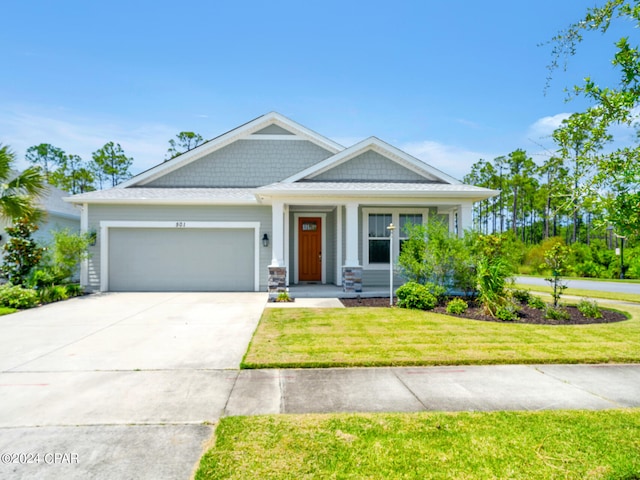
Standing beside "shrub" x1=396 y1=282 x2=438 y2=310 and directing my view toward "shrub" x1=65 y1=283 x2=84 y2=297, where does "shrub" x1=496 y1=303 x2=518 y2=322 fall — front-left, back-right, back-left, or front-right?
back-left

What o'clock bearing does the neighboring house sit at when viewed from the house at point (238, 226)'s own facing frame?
The neighboring house is roughly at 4 o'clock from the house.

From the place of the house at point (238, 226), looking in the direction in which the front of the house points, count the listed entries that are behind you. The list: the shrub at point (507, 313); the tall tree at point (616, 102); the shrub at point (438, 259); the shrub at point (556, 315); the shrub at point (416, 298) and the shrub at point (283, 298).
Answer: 0

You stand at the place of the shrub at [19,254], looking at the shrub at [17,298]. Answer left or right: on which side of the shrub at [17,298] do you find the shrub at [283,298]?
left

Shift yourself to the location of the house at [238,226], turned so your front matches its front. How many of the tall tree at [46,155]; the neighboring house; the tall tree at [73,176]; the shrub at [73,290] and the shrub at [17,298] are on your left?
0

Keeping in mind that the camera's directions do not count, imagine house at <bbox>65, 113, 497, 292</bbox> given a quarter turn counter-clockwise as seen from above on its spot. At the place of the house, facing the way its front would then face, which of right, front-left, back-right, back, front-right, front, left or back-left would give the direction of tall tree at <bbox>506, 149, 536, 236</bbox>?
front-left

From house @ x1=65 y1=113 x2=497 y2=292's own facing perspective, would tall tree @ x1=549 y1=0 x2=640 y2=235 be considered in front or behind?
in front

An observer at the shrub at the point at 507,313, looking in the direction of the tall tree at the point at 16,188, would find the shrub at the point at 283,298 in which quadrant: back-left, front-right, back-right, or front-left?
front-right

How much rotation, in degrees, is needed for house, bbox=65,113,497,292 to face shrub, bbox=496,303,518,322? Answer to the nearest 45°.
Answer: approximately 45° to its left

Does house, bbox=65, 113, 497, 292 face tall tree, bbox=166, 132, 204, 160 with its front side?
no

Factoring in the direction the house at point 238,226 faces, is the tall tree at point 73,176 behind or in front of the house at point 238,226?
behind

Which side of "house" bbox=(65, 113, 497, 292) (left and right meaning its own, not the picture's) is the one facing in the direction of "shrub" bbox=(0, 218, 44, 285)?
right

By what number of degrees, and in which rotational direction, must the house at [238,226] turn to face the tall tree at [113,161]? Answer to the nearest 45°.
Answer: approximately 135° to its right

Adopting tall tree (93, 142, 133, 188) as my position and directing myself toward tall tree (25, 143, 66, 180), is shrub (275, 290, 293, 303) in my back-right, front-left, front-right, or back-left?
back-left

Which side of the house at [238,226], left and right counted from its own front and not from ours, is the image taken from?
front

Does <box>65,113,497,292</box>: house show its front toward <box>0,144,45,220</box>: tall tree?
no

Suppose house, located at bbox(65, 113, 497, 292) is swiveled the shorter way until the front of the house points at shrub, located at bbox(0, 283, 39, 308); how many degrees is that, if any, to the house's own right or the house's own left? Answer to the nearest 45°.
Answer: approximately 45° to the house's own right

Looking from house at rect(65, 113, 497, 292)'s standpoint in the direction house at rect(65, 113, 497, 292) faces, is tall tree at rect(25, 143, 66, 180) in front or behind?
behind

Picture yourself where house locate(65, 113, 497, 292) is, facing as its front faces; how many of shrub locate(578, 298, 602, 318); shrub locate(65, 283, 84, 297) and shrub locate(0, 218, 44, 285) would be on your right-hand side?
2

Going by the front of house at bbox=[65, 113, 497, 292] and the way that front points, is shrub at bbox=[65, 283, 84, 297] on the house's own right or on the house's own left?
on the house's own right
